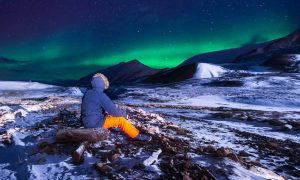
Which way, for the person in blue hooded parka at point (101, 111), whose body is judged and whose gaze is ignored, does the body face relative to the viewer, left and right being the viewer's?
facing away from the viewer and to the right of the viewer

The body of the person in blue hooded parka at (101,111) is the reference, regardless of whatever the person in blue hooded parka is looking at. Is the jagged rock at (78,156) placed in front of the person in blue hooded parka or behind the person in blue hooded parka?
behind

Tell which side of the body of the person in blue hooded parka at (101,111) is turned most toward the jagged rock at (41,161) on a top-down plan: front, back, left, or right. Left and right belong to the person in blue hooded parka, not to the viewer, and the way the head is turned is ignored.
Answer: back
